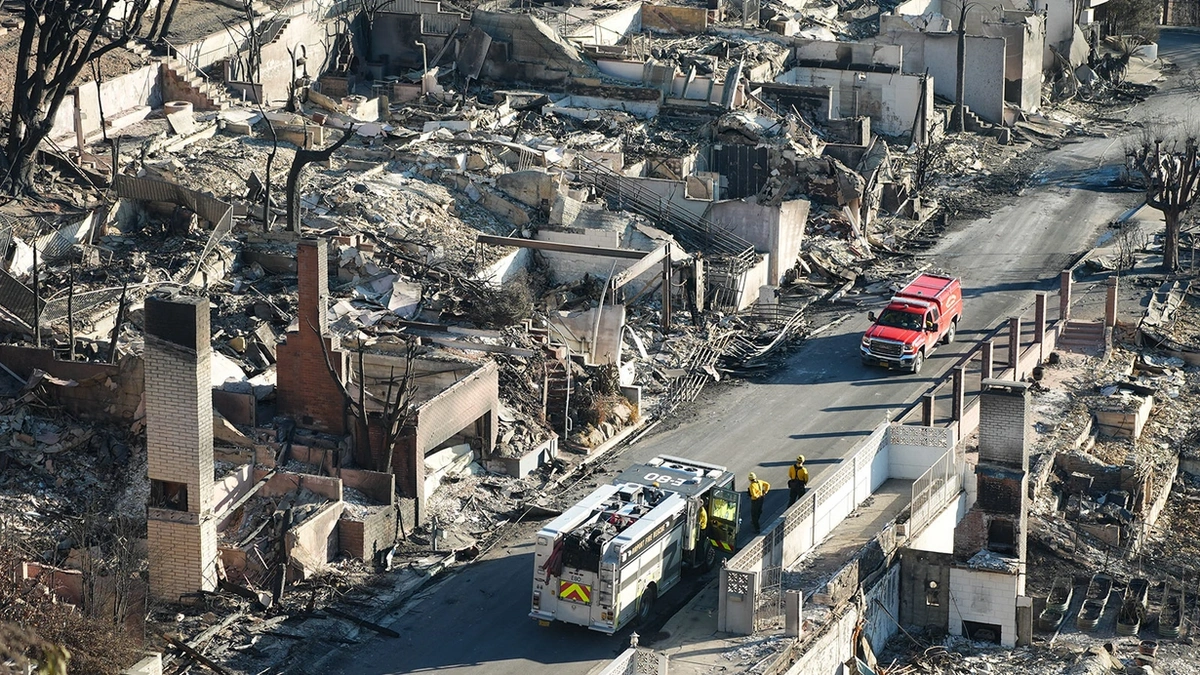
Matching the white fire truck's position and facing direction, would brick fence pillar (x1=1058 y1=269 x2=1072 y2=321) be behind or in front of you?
in front

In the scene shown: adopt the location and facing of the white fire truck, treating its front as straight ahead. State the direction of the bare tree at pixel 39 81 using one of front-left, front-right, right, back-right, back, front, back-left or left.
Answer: left

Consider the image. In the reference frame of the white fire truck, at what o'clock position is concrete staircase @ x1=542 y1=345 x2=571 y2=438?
The concrete staircase is roughly at 10 o'clock from the white fire truck.

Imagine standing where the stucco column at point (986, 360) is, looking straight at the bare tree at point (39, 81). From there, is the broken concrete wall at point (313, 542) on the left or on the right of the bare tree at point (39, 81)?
left

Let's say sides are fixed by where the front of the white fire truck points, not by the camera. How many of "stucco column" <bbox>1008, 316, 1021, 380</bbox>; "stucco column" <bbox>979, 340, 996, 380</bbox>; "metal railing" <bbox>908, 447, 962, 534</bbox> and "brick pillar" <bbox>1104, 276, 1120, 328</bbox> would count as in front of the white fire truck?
4

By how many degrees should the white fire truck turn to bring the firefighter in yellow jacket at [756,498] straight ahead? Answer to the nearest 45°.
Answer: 0° — it already faces them

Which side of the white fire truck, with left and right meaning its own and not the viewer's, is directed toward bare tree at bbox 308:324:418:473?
left

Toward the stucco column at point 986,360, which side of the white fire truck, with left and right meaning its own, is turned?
front

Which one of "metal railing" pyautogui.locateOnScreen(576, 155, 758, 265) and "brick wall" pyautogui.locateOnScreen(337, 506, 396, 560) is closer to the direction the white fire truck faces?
the metal railing

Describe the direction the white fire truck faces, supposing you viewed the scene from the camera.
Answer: facing away from the viewer and to the right of the viewer

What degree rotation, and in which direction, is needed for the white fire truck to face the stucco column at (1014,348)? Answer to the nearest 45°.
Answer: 0° — it already faces it

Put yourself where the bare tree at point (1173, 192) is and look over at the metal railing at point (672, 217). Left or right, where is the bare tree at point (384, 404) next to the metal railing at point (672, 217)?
left

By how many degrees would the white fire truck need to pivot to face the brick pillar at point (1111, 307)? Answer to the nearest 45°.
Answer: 0° — it already faces it

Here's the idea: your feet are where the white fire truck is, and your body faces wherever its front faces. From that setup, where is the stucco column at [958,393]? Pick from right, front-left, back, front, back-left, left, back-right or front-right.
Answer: front
